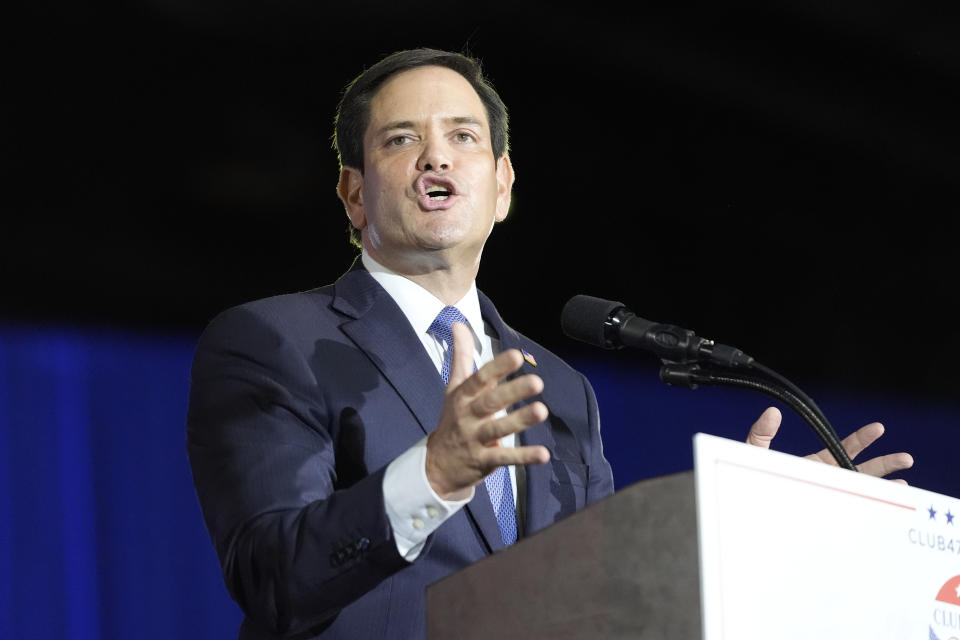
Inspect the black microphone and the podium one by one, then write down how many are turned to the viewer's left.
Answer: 1

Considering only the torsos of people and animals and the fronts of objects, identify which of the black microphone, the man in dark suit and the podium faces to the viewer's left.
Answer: the black microphone

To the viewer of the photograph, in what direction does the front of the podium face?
facing the viewer and to the right of the viewer

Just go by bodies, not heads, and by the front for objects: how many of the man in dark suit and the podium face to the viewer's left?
0

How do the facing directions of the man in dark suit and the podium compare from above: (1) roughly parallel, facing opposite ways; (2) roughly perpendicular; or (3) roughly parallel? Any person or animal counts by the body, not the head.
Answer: roughly parallel

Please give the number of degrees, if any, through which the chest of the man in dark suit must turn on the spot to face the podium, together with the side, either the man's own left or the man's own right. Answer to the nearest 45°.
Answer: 0° — they already face it

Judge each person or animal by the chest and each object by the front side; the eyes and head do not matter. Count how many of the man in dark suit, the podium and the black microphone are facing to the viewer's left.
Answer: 1

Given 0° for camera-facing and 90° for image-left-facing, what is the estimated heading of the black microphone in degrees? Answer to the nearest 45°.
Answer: approximately 90°
